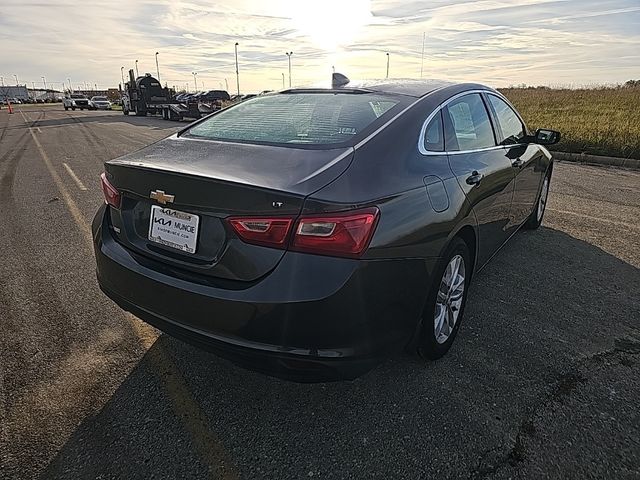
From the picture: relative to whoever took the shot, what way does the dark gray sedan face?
facing away from the viewer and to the right of the viewer

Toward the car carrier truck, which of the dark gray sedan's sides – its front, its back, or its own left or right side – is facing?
left
